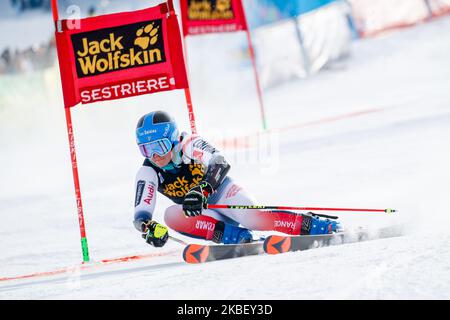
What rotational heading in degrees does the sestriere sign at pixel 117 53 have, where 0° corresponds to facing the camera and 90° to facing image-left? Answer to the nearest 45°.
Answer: approximately 0°

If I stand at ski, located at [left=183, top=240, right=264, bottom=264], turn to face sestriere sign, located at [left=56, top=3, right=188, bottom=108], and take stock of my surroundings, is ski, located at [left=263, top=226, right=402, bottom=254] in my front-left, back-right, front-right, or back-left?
back-right
